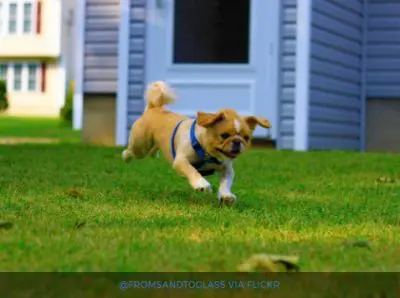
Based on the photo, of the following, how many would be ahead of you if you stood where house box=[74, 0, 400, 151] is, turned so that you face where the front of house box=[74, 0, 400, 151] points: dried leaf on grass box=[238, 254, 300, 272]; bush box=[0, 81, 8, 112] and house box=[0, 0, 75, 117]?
1

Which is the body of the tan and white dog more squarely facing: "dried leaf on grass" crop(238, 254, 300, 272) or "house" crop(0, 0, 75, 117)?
the dried leaf on grass

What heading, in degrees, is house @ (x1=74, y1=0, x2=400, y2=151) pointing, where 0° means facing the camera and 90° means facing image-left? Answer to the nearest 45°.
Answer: approximately 0°

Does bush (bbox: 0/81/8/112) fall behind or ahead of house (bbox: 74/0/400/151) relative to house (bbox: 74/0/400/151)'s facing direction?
behind

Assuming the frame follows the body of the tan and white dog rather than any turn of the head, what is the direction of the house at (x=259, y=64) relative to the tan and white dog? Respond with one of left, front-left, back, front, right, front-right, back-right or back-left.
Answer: back-left

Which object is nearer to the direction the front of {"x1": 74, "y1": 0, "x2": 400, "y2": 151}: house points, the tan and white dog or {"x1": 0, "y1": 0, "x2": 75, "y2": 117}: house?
the tan and white dog

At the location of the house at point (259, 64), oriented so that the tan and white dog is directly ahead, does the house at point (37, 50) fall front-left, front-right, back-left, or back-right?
back-right

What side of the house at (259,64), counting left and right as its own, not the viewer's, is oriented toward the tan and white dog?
front

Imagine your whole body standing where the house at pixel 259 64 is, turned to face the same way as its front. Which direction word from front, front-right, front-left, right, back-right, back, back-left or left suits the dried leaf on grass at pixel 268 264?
front

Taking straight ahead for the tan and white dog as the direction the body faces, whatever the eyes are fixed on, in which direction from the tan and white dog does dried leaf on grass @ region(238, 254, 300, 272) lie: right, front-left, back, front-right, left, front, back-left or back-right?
front-right

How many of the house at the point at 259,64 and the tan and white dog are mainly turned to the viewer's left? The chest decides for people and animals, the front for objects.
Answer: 0

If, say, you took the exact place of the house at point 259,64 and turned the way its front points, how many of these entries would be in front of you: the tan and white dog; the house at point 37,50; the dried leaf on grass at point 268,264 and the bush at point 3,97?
2

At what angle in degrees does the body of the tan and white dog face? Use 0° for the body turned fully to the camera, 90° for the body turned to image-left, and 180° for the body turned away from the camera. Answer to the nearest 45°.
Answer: approximately 315°

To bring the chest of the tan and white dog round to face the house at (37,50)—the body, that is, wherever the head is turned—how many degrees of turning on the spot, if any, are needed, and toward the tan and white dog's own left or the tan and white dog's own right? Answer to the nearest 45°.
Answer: approximately 135° to the tan and white dog's own left

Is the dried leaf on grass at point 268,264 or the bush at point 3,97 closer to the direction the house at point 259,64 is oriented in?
the dried leaf on grass

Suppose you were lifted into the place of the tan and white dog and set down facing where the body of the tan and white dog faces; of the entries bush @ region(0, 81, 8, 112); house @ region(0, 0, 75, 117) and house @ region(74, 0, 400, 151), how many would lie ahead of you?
0
